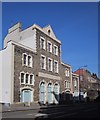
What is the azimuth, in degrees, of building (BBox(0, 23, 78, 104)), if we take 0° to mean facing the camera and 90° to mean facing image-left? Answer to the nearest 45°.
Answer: approximately 315°
